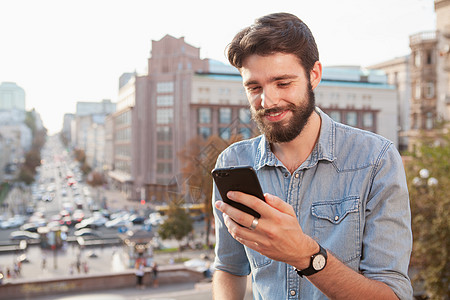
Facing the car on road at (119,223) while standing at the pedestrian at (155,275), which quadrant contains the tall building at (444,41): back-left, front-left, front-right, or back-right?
front-right

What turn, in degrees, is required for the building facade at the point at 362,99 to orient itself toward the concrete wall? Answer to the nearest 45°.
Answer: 0° — it already faces it

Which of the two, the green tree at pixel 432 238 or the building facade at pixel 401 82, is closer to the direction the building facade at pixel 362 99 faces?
the green tree

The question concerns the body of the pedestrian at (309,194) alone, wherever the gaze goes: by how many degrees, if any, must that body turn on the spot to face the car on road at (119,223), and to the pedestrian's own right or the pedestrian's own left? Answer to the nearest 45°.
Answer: approximately 90° to the pedestrian's own right

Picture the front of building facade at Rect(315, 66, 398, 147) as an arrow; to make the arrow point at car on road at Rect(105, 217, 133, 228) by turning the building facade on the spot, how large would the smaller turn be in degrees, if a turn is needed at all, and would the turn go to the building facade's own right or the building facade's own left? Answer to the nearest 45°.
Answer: approximately 45° to the building facade's own right

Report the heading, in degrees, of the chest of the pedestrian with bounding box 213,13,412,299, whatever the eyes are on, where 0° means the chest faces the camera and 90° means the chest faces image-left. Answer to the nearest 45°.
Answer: approximately 45°

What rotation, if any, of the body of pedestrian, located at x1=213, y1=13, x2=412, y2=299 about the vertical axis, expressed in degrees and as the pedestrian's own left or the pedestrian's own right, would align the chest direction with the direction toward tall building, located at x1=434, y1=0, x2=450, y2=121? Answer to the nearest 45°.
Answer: approximately 135° to the pedestrian's own right

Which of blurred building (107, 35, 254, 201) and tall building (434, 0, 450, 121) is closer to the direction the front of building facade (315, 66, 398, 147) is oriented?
the tall building

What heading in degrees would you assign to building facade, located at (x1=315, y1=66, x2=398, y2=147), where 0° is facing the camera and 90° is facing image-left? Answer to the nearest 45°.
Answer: approximately 0°
